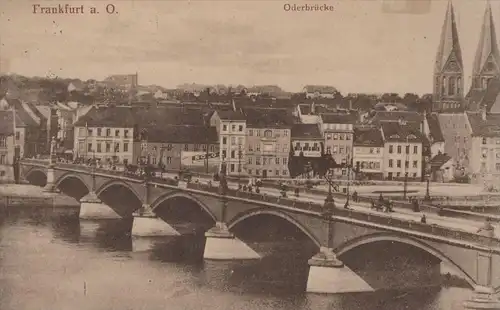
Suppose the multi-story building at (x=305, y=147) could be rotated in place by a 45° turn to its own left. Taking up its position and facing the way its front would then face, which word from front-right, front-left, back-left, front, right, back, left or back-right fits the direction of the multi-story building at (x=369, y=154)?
front-left

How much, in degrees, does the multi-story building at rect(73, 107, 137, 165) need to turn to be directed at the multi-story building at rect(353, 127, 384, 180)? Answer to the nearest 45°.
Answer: approximately 90° to its left

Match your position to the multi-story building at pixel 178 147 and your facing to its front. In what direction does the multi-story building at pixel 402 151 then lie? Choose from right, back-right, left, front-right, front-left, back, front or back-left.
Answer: left

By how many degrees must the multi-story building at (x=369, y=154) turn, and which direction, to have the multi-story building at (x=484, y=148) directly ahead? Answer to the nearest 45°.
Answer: approximately 90° to its left

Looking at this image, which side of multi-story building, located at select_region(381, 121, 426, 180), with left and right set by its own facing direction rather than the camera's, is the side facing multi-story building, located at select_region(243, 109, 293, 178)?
right

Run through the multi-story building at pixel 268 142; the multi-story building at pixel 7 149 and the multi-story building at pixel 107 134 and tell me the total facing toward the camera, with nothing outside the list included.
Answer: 3

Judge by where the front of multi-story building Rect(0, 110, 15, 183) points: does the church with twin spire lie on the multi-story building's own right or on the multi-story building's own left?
on the multi-story building's own left

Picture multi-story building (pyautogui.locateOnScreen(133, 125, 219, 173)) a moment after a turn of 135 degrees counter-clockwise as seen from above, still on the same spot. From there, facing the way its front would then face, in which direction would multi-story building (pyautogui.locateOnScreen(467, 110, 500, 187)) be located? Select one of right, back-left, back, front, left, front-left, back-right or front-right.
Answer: front-right

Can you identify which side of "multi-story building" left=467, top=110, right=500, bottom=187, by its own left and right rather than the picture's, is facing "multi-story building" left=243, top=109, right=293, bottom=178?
right

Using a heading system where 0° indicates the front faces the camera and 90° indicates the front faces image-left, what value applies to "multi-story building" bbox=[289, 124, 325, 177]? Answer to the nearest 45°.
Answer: approximately 0°
